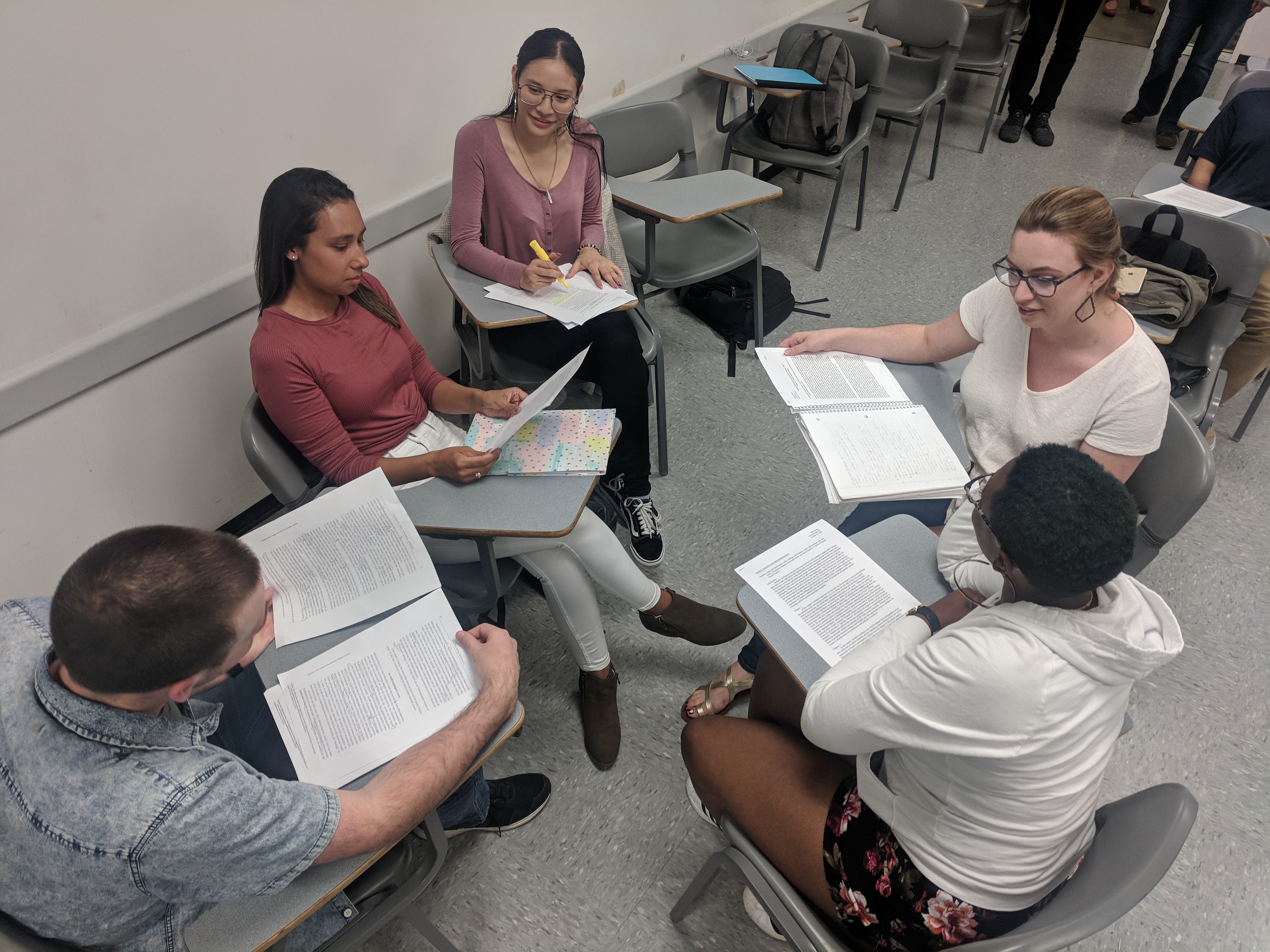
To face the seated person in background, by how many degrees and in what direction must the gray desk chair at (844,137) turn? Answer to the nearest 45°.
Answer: approximately 90° to its left

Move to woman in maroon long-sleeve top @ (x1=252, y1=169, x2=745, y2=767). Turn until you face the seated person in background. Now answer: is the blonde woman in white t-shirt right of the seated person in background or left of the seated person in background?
right

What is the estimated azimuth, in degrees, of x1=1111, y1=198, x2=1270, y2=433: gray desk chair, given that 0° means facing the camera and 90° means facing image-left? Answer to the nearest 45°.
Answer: approximately 45°

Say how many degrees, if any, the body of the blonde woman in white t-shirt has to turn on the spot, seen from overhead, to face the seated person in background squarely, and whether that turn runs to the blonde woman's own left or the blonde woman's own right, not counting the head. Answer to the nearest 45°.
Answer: approximately 135° to the blonde woman's own right

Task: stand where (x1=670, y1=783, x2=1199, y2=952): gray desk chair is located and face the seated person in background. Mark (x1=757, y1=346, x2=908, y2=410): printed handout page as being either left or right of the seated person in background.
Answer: left

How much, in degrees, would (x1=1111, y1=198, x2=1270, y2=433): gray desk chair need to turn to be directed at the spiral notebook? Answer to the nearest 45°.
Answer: approximately 45° to its left

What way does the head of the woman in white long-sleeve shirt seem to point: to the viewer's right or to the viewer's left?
to the viewer's left
